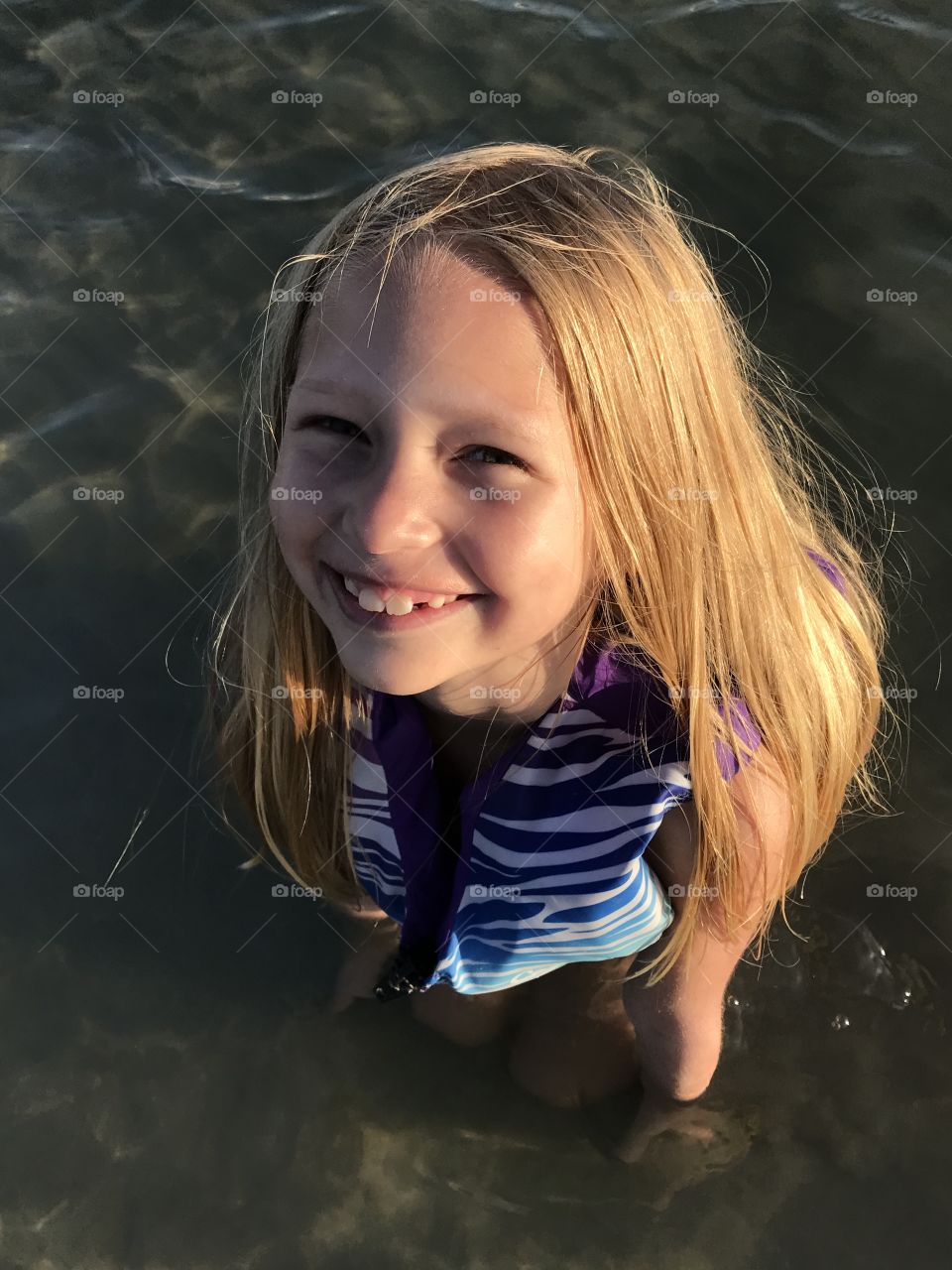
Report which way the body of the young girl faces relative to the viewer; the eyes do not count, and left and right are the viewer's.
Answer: facing the viewer and to the left of the viewer
